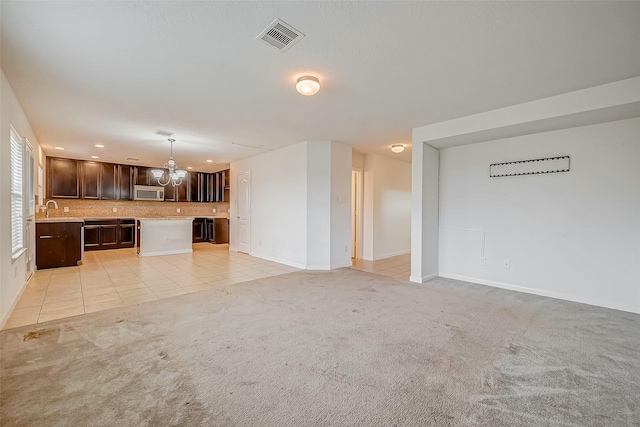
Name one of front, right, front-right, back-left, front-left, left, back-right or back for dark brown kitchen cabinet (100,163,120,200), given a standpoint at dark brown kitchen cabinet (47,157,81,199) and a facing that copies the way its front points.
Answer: left

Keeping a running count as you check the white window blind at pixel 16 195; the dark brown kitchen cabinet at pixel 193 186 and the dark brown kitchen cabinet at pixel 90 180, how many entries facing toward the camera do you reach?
2

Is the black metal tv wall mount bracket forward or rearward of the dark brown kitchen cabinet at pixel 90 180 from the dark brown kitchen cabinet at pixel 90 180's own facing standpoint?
forward

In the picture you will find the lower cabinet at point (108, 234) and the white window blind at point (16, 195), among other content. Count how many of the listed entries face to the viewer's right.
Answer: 1

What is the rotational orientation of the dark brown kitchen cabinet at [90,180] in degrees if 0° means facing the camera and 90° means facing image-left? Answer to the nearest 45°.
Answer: approximately 0°

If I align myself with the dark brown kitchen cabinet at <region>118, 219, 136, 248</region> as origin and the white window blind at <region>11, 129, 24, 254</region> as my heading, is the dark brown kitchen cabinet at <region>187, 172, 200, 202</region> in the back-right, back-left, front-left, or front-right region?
back-left

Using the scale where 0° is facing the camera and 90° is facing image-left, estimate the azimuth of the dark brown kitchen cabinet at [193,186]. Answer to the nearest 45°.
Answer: approximately 0°

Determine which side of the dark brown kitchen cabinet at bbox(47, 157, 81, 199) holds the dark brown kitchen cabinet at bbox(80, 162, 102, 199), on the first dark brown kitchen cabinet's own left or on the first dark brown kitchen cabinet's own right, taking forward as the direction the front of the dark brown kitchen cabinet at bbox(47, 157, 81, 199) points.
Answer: on the first dark brown kitchen cabinet's own left

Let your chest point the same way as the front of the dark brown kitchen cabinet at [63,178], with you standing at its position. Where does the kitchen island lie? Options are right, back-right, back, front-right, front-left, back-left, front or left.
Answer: front-left

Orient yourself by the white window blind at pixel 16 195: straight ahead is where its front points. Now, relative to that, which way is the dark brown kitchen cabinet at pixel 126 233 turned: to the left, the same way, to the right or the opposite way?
to the right

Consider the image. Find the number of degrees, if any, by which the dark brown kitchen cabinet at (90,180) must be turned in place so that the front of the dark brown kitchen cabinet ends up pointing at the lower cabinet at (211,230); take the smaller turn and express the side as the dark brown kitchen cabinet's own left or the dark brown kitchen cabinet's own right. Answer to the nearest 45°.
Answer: approximately 90° to the dark brown kitchen cabinet's own left

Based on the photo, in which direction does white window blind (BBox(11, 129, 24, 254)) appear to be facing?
to the viewer's right
